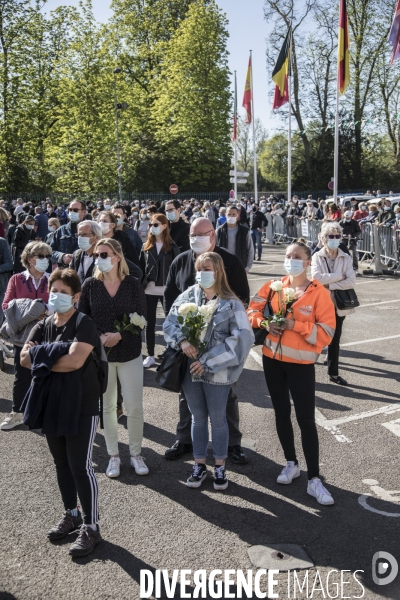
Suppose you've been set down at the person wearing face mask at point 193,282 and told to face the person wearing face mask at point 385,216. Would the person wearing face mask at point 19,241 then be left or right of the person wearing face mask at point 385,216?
left

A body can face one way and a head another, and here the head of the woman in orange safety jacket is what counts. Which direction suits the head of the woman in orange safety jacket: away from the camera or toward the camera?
toward the camera

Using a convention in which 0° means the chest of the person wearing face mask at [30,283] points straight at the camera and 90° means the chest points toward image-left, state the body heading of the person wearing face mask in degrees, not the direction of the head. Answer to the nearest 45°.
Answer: approximately 315°

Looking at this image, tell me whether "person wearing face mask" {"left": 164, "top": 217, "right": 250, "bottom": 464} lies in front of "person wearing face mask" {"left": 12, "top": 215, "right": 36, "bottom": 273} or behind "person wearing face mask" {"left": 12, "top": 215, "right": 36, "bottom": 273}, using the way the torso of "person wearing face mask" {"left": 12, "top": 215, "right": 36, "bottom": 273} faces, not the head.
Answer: in front

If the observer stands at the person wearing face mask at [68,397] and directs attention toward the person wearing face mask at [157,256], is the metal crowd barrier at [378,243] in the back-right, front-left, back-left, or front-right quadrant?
front-right

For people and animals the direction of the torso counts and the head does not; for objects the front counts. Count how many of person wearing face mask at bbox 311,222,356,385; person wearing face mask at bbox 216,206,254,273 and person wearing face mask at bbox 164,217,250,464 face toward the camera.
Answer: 3

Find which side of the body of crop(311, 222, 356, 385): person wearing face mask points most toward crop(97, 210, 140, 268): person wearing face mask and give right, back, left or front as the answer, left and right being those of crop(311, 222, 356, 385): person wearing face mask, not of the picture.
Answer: right

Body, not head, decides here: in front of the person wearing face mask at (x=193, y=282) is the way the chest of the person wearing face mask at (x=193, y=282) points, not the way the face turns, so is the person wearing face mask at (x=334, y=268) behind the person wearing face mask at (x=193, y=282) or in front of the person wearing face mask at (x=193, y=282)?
behind

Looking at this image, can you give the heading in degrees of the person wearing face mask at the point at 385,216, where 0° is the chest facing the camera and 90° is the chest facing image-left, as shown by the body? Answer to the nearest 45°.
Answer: approximately 45°

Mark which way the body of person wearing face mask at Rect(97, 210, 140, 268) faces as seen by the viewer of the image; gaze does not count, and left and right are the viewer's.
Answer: facing the viewer and to the left of the viewer

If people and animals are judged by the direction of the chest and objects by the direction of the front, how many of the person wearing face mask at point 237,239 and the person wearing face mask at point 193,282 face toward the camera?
2

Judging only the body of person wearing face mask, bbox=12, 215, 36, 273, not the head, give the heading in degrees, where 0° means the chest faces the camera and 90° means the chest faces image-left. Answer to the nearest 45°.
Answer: approximately 315°

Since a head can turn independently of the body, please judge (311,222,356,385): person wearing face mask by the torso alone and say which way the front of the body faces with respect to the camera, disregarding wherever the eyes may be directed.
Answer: toward the camera

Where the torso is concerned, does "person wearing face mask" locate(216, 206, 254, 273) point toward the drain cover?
yes

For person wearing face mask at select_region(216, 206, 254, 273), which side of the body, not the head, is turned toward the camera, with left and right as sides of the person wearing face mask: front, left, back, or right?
front

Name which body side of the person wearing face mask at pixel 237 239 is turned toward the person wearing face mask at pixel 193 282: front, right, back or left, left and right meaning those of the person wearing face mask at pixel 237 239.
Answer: front
